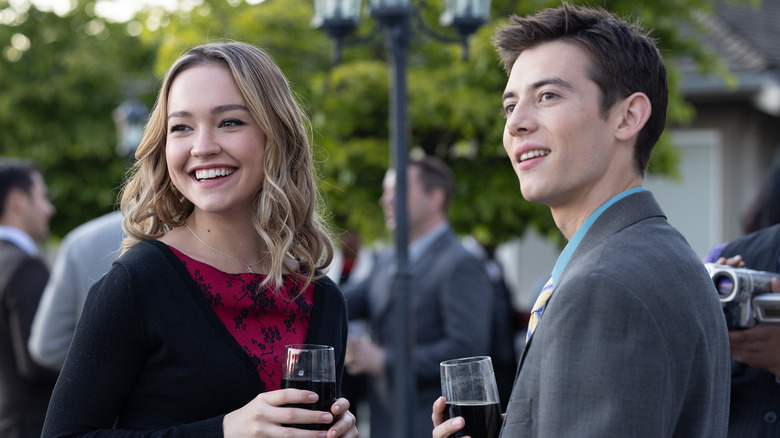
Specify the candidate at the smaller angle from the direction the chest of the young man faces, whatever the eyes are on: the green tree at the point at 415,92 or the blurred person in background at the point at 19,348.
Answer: the blurred person in background

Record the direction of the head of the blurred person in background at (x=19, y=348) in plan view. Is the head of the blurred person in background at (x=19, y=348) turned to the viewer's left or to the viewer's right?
to the viewer's right

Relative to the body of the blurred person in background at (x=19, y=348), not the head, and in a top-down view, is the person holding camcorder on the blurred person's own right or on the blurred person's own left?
on the blurred person's own right

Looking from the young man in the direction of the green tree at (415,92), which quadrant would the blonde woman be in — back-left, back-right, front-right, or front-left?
front-left

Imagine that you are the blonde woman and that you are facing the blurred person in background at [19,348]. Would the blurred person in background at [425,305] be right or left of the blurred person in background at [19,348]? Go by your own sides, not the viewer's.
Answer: right

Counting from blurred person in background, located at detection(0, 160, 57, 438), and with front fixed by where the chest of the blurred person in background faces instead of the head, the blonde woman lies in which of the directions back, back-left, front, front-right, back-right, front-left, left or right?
right

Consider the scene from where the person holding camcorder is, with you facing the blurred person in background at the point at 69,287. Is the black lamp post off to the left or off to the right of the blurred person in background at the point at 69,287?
right

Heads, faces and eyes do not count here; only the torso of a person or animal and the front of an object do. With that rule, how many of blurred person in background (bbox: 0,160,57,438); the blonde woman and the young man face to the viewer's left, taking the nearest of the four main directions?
1

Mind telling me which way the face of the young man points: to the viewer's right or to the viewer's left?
to the viewer's left

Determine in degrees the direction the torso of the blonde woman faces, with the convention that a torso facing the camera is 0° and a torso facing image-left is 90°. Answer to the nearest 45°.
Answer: approximately 315°

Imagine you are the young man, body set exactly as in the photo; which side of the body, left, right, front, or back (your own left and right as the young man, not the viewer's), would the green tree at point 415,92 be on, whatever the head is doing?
right

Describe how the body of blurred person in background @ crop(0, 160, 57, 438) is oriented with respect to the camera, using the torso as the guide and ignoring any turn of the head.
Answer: to the viewer's right

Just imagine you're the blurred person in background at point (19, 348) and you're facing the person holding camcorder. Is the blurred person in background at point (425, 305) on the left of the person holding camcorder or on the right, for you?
left

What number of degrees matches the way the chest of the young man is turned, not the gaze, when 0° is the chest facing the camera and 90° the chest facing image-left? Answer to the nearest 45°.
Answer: approximately 90°

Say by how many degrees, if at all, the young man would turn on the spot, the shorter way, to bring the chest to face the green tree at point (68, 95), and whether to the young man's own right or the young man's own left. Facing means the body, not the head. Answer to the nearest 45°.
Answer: approximately 45° to the young man's own right
